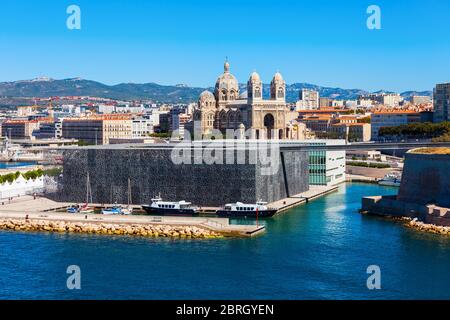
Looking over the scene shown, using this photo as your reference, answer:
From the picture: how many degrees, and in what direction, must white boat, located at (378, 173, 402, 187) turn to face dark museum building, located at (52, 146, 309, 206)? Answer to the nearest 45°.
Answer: approximately 45° to its left

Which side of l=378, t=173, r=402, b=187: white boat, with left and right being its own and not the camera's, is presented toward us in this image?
left

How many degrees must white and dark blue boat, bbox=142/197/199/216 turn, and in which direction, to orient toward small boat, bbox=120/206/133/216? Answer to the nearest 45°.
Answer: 0° — it already faces it

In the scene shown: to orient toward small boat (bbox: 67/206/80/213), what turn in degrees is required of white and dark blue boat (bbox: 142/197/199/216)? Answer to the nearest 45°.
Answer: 0° — it already faces it

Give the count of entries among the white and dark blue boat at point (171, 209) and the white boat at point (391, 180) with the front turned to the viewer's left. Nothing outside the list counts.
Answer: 2

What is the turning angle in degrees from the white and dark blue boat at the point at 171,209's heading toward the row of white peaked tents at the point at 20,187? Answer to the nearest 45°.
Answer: approximately 45° to its right

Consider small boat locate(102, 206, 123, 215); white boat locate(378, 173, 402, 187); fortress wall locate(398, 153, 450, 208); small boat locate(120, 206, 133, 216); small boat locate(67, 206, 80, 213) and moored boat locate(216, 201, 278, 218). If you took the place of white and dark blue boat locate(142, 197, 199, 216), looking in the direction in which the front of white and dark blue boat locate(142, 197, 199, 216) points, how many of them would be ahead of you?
3

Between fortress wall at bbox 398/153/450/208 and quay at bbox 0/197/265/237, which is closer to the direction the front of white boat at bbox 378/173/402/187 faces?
the quay

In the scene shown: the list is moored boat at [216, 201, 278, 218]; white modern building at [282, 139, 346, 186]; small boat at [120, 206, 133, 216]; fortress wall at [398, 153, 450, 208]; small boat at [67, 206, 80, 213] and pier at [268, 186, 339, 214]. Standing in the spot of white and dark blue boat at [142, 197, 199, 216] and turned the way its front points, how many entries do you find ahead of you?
2

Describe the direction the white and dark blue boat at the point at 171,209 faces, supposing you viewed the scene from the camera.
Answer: facing to the left of the viewer

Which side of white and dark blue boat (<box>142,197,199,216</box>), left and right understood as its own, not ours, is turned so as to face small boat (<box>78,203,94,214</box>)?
front
